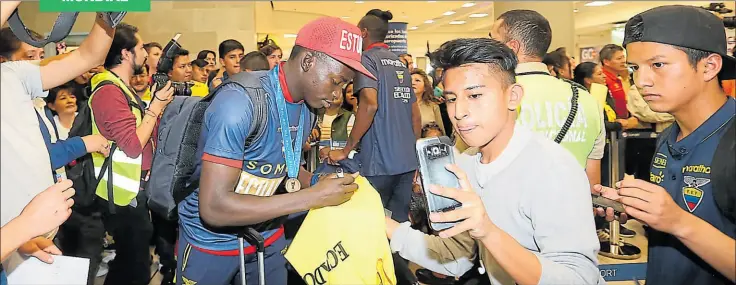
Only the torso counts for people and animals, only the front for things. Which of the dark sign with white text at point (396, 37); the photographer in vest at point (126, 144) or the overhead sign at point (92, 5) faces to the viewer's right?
the photographer in vest

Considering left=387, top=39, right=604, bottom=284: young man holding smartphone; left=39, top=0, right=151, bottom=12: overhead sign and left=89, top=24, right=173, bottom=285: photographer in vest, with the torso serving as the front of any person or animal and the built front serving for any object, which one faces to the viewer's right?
the photographer in vest

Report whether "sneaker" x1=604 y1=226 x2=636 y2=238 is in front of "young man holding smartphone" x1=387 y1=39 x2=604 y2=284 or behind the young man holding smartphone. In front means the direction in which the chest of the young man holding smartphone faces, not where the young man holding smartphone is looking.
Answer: behind

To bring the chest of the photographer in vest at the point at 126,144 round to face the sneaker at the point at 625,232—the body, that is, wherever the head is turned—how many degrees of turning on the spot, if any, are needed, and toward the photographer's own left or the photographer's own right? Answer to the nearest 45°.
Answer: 0° — they already face it

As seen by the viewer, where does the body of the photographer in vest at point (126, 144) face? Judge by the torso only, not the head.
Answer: to the viewer's right

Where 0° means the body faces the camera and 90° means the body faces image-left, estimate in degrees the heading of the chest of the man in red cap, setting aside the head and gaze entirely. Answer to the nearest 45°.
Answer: approximately 315°

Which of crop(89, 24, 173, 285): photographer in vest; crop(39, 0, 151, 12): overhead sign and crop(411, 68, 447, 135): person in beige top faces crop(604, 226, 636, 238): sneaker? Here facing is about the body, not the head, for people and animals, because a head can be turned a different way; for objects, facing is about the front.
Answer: the photographer in vest

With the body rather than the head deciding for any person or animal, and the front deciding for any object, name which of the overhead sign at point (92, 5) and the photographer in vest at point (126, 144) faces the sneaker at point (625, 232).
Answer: the photographer in vest
